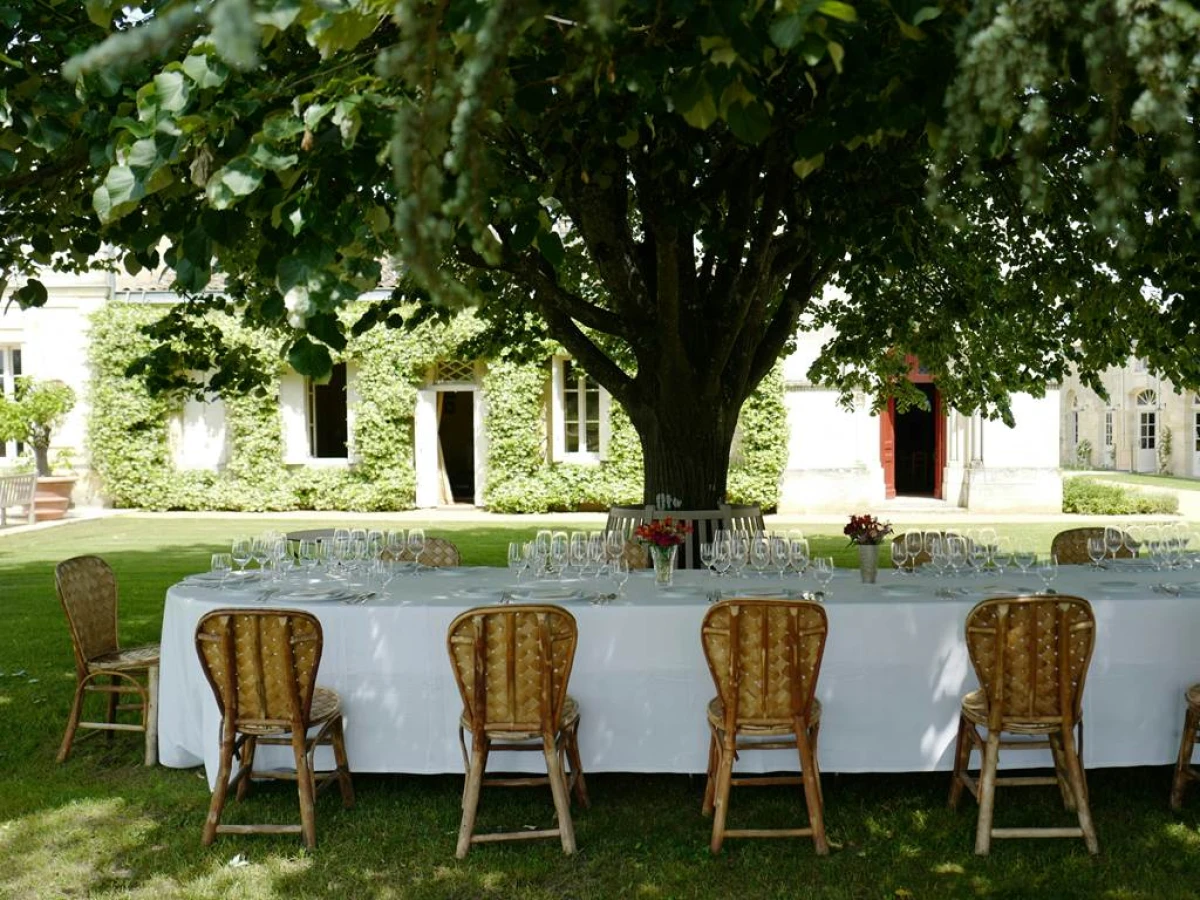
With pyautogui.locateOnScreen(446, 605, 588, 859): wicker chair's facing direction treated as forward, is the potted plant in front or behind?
in front

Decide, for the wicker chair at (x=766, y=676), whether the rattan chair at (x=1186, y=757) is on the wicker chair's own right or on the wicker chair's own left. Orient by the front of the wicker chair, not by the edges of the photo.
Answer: on the wicker chair's own right

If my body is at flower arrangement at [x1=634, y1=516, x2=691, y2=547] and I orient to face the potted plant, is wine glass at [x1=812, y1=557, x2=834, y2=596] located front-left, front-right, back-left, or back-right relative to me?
back-right

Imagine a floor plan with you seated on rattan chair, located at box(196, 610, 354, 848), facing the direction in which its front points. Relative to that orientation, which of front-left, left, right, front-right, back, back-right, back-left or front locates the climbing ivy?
front-left

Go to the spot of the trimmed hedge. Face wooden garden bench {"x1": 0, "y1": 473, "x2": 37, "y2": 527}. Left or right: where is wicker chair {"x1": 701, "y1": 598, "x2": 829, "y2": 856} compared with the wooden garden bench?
left

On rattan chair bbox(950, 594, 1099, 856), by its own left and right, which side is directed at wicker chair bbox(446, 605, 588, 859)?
left

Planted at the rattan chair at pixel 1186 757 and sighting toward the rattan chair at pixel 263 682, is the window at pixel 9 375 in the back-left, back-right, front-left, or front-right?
front-right

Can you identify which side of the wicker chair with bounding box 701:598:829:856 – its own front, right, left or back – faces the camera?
back

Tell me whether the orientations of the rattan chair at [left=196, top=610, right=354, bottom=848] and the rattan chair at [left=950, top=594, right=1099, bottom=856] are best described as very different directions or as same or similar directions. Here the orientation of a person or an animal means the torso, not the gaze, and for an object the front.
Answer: same or similar directions

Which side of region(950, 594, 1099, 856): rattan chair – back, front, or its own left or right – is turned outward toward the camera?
back

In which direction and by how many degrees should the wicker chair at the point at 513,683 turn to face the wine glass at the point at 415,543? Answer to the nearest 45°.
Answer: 0° — it already faces it

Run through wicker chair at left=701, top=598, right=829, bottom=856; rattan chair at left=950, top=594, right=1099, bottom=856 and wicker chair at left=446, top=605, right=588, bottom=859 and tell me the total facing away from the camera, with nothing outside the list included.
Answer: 3

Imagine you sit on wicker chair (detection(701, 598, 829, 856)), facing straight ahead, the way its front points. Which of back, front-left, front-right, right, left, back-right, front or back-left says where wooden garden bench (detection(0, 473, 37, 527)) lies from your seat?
front-left

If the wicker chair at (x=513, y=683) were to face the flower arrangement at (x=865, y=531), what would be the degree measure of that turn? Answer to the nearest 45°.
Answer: approximately 45° to its right

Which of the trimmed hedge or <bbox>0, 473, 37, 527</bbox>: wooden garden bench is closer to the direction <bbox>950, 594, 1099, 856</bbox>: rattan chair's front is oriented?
the trimmed hedge

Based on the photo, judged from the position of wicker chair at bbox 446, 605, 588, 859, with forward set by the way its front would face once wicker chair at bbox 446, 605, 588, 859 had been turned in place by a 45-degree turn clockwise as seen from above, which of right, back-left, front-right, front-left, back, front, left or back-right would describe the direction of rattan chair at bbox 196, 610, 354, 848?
back-left

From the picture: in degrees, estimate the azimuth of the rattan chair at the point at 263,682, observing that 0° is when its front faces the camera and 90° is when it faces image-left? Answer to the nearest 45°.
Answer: approximately 225°

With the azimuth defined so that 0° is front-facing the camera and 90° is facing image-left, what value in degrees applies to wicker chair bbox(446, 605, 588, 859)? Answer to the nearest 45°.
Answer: approximately 180°

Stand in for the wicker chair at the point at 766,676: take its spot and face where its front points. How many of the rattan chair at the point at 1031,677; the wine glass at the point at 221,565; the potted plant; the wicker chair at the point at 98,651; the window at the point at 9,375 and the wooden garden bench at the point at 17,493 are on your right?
1

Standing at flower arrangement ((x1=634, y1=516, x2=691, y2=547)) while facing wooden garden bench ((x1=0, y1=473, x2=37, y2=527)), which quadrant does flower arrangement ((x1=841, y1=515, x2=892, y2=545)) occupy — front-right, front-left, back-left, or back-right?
back-right

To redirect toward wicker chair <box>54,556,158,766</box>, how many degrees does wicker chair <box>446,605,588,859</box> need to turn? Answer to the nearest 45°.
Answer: approximately 45° to its left
